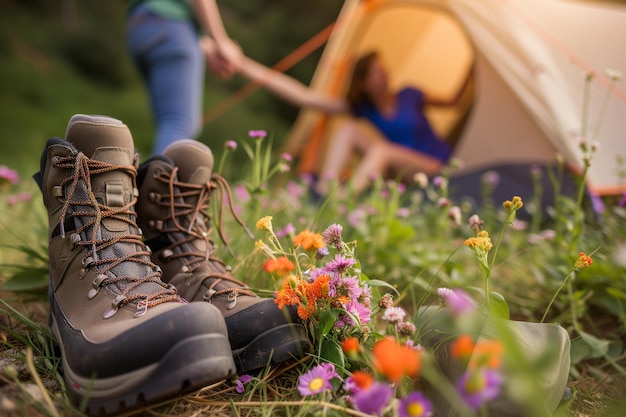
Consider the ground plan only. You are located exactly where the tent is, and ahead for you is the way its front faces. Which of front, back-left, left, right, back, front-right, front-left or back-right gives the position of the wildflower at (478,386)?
front-left

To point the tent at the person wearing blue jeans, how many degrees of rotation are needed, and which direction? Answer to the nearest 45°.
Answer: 0° — it already faces them

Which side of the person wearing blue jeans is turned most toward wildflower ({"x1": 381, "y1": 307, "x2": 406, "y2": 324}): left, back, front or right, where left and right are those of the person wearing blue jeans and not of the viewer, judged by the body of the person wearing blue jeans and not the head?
right

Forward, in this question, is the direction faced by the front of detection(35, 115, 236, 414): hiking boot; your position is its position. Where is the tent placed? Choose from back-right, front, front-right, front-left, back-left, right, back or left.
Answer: left

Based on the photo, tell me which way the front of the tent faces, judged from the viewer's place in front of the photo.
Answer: facing the viewer and to the left of the viewer

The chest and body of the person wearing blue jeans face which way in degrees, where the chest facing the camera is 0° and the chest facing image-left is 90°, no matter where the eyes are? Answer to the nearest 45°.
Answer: approximately 270°

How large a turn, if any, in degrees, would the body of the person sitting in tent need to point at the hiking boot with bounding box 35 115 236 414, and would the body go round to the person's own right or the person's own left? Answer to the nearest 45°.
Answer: approximately 45° to the person's own left

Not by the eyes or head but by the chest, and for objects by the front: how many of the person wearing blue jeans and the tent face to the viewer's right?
1

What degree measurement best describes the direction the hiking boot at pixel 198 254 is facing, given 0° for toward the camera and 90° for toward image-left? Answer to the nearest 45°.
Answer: approximately 315°

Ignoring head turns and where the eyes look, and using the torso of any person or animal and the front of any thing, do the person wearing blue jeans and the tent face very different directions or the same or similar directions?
very different directions

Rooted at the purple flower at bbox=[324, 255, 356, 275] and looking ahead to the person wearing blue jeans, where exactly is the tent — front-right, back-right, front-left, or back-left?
front-right

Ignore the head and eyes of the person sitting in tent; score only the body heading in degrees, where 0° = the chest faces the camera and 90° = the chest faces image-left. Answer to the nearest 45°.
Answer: approximately 45°

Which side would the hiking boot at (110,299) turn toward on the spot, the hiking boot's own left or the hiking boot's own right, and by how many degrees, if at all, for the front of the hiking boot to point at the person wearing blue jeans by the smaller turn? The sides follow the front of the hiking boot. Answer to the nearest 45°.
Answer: approximately 135° to the hiking boot's own left

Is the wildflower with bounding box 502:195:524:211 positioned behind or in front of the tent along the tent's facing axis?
in front

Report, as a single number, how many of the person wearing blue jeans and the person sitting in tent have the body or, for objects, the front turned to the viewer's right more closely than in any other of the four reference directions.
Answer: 1
